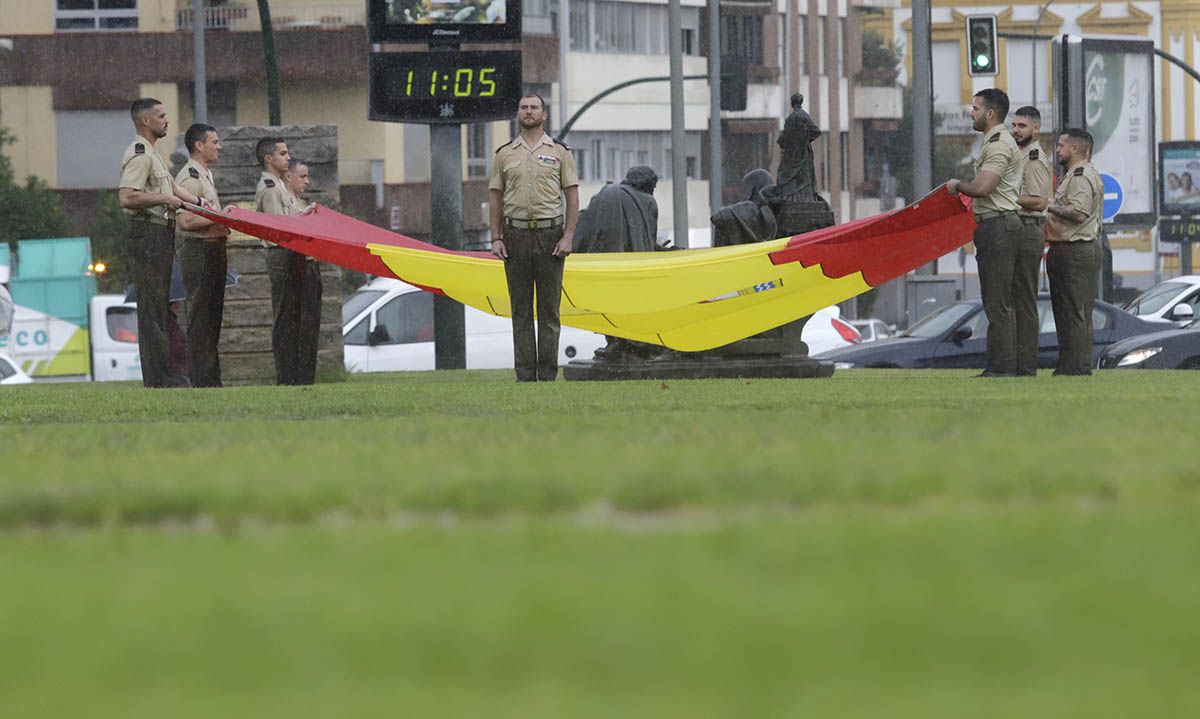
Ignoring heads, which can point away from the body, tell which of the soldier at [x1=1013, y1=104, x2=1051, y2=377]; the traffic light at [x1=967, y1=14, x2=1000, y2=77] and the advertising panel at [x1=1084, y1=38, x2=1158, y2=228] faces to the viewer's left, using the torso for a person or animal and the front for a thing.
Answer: the soldier

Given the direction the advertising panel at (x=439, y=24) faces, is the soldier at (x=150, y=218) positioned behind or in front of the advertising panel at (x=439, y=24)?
in front

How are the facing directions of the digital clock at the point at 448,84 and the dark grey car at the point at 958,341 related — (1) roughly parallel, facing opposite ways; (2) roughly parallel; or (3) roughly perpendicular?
roughly perpendicular

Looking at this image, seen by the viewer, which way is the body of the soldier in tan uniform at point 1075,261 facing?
to the viewer's left

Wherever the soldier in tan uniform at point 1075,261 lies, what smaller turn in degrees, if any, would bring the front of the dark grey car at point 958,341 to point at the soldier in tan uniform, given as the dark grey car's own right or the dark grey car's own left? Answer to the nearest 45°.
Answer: approximately 90° to the dark grey car's own left

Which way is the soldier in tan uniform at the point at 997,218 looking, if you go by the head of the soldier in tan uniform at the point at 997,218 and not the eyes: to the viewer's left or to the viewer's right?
to the viewer's left

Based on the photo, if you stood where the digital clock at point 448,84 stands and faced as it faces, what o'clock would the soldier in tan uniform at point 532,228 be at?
The soldier in tan uniform is roughly at 12 o'clock from the digital clock.

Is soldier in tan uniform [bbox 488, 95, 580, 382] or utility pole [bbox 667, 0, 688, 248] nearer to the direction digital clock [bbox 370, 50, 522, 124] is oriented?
the soldier in tan uniform

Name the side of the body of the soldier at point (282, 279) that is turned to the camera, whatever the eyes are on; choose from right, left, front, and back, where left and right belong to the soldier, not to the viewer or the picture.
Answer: right

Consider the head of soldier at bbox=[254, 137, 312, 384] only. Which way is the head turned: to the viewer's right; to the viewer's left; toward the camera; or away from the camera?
to the viewer's right

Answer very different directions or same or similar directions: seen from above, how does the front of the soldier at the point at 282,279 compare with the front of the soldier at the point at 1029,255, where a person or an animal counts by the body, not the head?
very different directions

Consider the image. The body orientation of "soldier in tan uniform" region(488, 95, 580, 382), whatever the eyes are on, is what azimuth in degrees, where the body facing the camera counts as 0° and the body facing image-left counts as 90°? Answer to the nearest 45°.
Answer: approximately 0°

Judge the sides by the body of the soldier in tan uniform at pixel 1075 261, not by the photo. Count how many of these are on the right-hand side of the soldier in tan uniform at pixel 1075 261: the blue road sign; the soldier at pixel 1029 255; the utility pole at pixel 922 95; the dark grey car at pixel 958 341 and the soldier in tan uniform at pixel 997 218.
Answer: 3

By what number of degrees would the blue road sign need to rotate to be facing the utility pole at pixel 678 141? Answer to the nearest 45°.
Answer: approximately 90° to its right

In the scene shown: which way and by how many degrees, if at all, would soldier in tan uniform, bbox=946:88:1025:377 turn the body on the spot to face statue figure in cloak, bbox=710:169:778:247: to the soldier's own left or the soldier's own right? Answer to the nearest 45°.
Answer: approximately 45° to the soldier's own right
